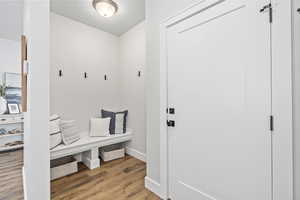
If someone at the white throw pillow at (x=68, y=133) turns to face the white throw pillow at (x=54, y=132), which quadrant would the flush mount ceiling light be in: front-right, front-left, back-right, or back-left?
back-left

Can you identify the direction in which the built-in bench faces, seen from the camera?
facing the viewer and to the right of the viewer
